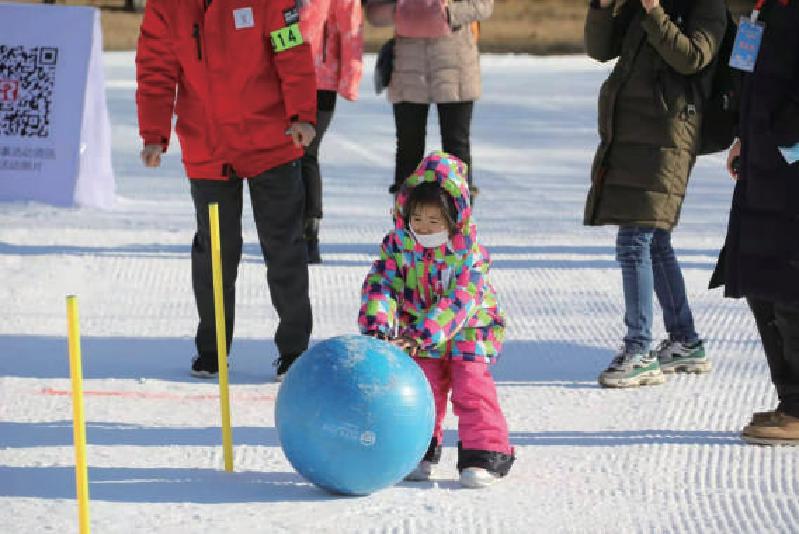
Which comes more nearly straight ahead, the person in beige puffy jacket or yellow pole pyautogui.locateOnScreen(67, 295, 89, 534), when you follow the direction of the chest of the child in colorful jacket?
the yellow pole

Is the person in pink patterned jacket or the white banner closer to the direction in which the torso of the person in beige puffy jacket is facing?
the person in pink patterned jacket

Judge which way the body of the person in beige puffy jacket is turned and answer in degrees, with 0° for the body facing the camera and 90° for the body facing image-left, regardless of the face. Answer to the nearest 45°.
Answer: approximately 0°

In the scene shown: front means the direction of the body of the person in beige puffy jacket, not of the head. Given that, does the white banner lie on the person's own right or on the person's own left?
on the person's own right

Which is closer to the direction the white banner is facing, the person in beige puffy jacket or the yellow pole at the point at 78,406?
the yellow pole
